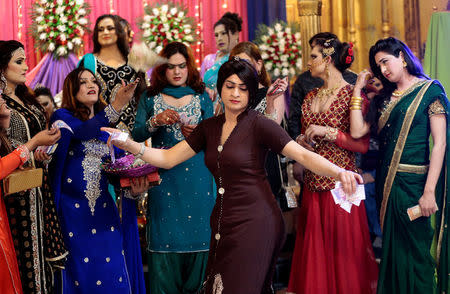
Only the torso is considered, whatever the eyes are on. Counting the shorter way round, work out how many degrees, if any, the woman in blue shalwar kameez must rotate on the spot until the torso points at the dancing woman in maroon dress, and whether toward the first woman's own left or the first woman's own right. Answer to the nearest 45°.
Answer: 0° — they already face them

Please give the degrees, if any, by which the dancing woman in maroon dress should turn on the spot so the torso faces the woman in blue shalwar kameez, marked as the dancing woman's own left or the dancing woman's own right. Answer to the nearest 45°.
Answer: approximately 90° to the dancing woman's own right

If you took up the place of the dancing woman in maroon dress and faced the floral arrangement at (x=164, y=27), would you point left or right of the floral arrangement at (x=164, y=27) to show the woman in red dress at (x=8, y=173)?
left

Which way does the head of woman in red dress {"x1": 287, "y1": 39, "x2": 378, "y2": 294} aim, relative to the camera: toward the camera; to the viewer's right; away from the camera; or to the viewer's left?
to the viewer's left

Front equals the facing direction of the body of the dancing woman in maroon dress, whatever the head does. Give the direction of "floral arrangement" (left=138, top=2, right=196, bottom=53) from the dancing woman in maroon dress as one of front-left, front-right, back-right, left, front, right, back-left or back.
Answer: back-right

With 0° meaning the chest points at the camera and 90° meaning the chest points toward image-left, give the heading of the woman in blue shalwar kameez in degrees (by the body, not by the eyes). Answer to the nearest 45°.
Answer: approximately 315°
